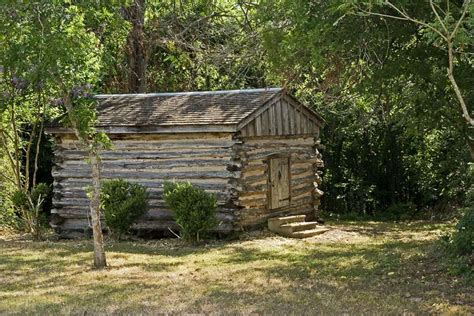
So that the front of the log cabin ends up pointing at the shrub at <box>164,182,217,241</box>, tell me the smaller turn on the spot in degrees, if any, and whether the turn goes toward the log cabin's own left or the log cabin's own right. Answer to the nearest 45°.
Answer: approximately 45° to the log cabin's own right

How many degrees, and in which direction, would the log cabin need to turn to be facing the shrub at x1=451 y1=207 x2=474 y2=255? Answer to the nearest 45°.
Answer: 0° — it already faces it

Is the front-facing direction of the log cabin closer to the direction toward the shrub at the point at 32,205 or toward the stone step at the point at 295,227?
the stone step

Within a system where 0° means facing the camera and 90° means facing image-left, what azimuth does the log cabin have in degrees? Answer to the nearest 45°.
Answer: approximately 315°

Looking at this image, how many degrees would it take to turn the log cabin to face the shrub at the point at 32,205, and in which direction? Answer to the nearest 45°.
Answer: approximately 135° to its right
